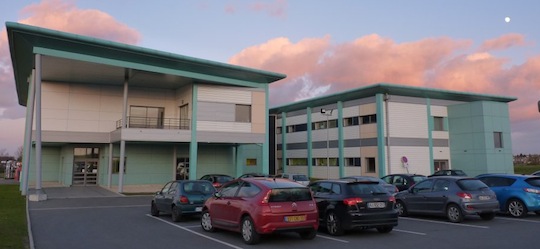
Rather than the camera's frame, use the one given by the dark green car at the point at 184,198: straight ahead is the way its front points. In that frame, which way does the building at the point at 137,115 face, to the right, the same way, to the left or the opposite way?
the opposite way

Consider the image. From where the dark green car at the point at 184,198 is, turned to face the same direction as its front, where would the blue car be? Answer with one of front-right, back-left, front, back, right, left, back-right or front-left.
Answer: back-right

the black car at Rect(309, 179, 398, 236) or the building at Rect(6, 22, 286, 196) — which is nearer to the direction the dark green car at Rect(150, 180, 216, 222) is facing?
the building

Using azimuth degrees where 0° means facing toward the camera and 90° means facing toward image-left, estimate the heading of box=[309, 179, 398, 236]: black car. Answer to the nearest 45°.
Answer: approximately 135°

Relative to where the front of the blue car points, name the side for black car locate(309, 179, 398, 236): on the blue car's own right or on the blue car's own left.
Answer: on the blue car's own left

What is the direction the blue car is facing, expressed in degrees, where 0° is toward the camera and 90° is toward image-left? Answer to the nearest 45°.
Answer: approximately 135°

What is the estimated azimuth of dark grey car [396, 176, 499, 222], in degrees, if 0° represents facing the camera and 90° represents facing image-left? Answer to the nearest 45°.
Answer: approximately 135°

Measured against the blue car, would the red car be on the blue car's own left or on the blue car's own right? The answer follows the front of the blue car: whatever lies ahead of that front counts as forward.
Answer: on the blue car's own left

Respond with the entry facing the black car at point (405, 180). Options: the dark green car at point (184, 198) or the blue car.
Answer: the blue car

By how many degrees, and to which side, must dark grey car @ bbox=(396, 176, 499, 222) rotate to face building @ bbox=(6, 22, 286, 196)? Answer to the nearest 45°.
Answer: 0° — it already faces it

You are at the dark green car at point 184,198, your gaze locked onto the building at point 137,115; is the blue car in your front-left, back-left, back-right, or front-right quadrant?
back-right

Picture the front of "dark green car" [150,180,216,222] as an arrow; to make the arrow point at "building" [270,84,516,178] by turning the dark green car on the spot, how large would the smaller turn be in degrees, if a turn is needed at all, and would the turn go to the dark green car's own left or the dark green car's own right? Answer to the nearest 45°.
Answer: approximately 90° to the dark green car's own right
